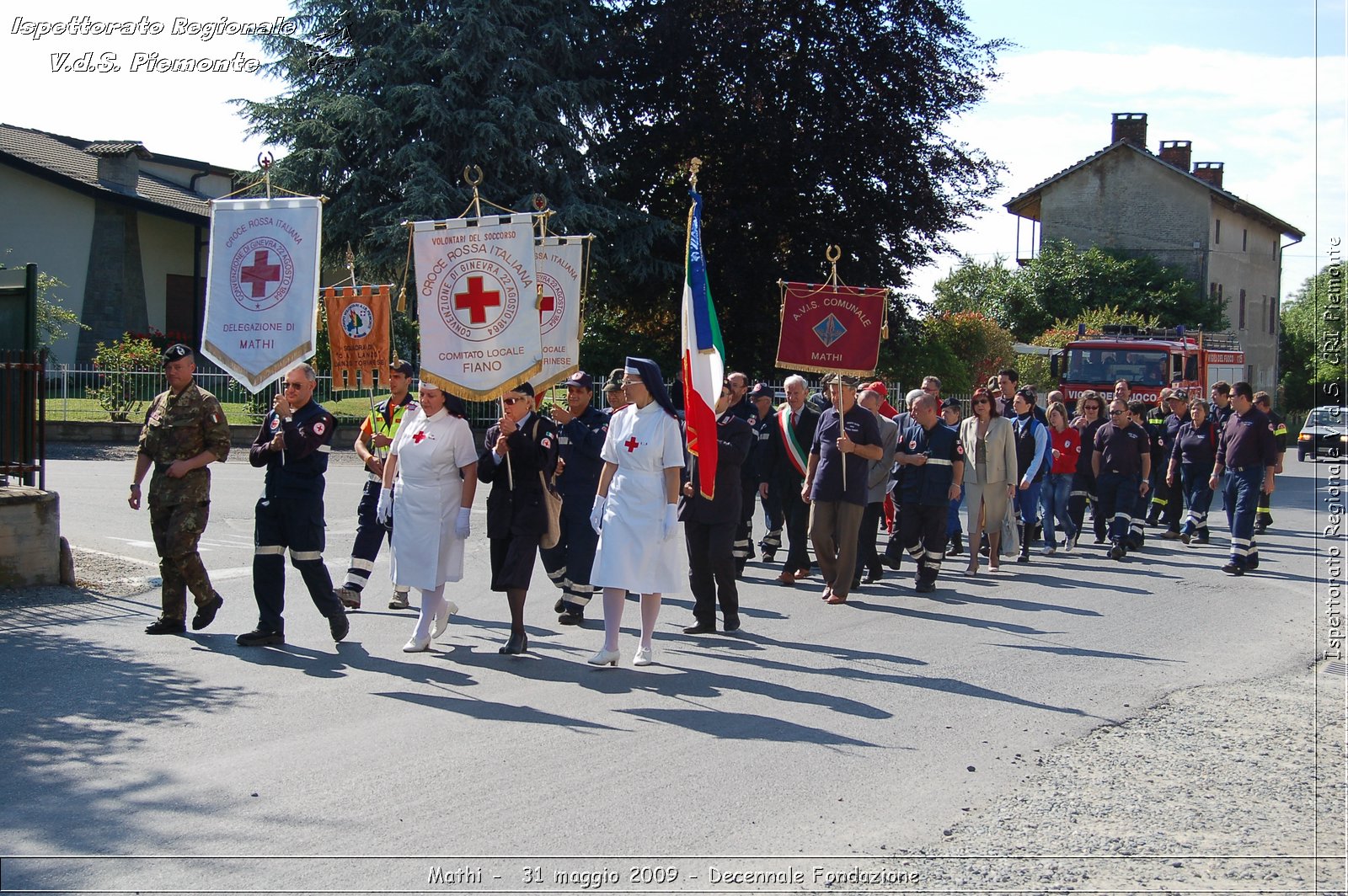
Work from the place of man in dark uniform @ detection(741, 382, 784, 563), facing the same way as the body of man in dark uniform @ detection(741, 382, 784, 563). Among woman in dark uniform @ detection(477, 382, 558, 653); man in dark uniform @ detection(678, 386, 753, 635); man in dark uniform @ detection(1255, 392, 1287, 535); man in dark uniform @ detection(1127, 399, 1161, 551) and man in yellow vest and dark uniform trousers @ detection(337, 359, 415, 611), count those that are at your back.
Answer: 2

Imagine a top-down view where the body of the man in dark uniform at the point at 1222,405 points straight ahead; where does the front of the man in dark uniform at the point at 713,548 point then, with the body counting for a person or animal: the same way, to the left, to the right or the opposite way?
the same way

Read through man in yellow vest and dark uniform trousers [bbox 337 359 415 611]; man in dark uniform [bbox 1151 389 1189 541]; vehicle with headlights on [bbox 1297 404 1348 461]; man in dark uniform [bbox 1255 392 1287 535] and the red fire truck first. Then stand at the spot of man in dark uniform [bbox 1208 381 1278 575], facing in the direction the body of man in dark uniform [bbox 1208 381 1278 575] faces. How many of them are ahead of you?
1

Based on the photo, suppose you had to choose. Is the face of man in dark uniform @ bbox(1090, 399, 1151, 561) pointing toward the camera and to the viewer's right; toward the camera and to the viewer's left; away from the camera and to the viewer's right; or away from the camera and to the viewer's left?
toward the camera and to the viewer's left

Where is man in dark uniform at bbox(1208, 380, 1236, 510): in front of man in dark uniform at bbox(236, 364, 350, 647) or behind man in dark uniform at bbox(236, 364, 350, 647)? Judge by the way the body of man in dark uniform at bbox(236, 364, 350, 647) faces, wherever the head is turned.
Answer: behind

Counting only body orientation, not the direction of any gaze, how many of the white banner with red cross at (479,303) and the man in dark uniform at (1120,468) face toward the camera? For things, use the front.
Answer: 2

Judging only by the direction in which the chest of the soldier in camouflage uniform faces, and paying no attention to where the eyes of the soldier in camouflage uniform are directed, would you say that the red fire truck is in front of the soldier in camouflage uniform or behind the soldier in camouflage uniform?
behind

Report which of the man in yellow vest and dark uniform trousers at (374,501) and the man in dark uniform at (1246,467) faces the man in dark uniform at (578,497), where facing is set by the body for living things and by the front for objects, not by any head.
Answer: the man in dark uniform at (1246,467)

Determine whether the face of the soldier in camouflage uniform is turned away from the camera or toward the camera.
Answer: toward the camera

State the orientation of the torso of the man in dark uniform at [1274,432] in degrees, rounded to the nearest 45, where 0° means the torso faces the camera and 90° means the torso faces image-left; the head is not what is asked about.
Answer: approximately 45°

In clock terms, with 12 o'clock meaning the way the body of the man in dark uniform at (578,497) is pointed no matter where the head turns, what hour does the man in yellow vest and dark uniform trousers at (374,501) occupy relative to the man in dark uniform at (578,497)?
the man in yellow vest and dark uniform trousers at (374,501) is roughly at 2 o'clock from the man in dark uniform at (578,497).

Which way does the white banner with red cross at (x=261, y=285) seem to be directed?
toward the camera

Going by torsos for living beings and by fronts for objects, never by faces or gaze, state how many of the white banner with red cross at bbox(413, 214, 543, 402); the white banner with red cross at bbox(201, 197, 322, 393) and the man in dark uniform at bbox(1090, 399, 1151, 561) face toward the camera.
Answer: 3

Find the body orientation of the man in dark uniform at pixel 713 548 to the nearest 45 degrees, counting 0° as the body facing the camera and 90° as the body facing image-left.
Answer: approximately 45°

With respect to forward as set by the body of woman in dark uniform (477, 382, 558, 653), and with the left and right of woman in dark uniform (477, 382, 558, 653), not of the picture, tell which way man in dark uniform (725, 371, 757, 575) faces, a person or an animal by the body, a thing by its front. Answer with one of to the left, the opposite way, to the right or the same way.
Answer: the same way

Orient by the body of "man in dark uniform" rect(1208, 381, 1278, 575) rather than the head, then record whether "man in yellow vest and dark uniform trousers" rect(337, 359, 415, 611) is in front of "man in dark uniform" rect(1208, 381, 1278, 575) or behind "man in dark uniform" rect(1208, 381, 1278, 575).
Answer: in front
